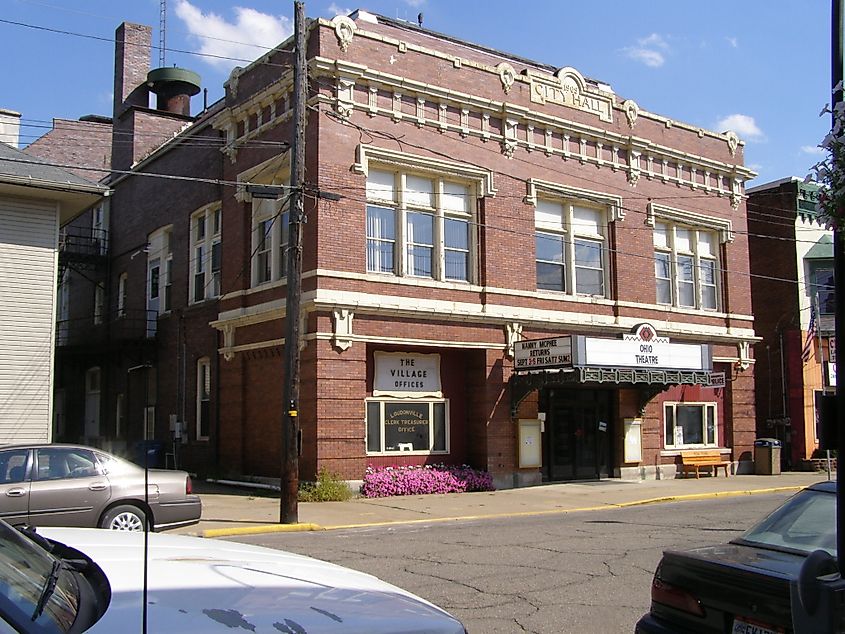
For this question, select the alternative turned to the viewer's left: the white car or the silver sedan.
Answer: the silver sedan

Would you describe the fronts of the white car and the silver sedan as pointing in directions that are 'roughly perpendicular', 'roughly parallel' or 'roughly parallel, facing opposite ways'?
roughly parallel, facing opposite ways

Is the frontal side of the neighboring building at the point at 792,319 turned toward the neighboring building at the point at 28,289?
no

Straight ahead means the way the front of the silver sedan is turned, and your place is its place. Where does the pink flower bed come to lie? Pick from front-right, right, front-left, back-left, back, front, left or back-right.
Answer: back-right

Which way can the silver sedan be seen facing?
to the viewer's left

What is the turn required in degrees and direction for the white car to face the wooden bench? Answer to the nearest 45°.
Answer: approximately 45° to its left

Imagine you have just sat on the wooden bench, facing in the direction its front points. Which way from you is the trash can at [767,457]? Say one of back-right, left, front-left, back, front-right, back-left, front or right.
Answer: left

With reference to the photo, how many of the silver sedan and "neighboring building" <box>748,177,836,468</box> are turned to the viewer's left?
1

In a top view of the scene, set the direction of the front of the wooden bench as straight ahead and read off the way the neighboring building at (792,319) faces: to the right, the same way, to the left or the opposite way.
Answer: the same way

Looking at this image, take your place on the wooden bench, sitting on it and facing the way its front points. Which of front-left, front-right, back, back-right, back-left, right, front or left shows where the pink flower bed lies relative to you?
right

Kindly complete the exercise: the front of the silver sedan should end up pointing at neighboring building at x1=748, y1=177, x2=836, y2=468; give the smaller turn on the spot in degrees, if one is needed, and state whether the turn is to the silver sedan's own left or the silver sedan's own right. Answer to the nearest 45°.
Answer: approximately 135° to the silver sedan's own right

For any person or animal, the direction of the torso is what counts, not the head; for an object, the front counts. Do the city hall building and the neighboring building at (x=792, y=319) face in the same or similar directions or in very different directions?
same or similar directions

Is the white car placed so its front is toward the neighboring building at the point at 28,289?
no

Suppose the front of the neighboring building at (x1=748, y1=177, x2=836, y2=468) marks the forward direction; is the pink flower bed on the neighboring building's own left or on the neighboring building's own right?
on the neighboring building's own right

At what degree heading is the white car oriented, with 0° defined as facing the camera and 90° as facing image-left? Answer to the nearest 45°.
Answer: approximately 270°

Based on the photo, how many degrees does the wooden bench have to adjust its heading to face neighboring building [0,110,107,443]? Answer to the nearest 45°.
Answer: approximately 90° to its right
